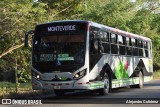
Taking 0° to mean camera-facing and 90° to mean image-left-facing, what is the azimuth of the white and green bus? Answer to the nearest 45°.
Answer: approximately 45°
